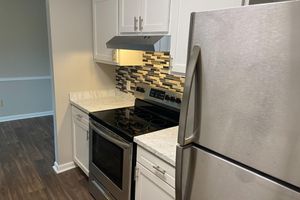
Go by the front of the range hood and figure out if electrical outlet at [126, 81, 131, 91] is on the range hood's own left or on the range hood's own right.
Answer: on the range hood's own right

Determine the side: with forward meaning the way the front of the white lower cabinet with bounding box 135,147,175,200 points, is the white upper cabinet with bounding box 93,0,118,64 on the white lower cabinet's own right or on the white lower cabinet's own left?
on the white lower cabinet's own right

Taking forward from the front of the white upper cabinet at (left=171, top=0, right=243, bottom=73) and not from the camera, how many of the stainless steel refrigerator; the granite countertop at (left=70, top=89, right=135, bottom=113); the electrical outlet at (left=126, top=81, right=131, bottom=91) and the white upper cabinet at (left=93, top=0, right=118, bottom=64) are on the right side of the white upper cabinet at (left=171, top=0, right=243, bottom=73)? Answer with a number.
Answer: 3

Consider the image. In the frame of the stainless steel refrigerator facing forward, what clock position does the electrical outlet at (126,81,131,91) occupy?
The electrical outlet is roughly at 3 o'clock from the stainless steel refrigerator.

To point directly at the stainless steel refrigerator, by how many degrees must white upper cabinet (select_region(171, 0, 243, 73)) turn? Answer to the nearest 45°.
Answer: approximately 90° to its left

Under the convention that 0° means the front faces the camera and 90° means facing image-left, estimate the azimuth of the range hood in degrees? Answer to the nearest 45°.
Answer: approximately 45°

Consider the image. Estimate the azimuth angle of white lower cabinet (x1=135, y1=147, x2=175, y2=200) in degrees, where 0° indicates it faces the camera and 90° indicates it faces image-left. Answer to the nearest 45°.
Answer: approximately 45°

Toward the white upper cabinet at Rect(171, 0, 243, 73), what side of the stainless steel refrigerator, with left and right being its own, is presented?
right

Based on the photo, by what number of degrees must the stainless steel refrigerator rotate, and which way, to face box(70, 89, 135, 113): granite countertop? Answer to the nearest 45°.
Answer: approximately 90° to its right
